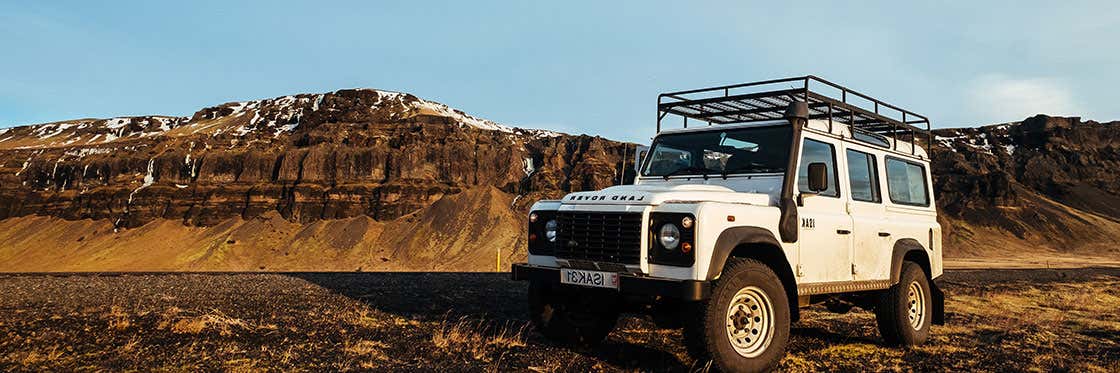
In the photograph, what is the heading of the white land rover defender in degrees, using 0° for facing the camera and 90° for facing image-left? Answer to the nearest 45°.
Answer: approximately 45°
